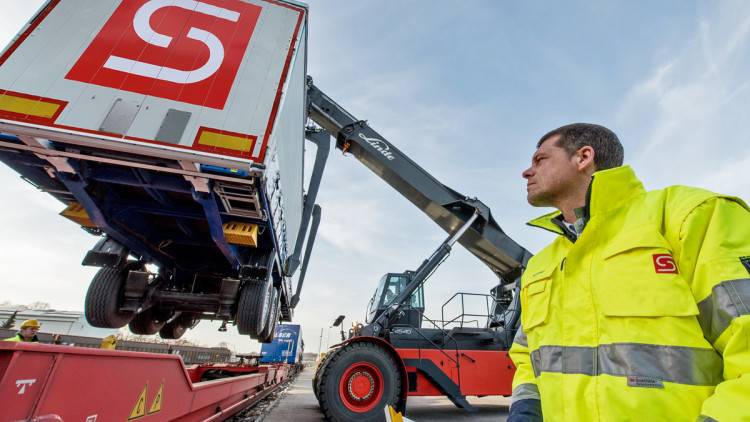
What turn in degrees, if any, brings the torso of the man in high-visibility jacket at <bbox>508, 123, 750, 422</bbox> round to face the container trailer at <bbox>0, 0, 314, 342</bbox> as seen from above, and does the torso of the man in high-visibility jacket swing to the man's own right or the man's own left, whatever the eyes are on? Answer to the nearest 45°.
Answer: approximately 45° to the man's own right

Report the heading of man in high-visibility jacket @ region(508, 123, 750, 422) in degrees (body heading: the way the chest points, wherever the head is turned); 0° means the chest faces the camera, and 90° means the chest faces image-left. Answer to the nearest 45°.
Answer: approximately 45°

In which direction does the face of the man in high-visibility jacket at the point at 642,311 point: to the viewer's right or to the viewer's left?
to the viewer's left
